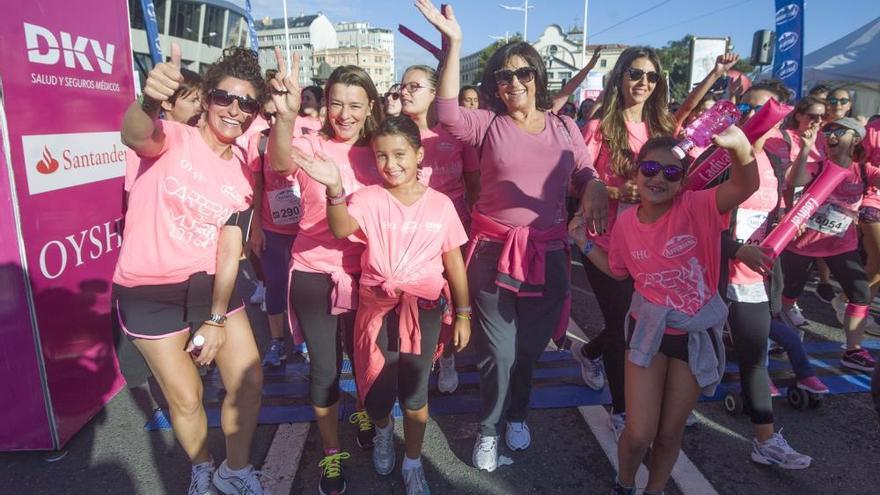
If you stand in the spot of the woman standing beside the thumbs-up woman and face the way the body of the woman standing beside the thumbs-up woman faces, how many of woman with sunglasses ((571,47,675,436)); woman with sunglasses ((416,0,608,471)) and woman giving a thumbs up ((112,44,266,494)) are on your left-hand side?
2

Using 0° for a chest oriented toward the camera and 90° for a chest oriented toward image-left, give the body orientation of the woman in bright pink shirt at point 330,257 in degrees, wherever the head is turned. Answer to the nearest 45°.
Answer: approximately 0°

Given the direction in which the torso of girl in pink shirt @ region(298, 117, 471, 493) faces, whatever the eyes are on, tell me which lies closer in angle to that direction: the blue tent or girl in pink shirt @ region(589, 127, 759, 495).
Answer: the girl in pink shirt

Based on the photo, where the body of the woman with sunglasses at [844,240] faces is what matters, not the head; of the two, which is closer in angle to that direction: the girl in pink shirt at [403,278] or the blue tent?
the girl in pink shirt

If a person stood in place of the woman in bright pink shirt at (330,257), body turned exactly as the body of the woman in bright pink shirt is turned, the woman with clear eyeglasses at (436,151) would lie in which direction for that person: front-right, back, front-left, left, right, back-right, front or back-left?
back-left

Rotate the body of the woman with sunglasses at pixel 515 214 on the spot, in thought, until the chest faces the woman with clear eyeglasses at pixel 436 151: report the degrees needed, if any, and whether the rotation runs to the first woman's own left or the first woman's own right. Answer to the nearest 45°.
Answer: approximately 135° to the first woman's own right

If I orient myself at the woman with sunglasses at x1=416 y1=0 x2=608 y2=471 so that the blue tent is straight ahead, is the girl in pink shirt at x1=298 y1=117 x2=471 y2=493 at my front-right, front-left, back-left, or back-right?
back-left

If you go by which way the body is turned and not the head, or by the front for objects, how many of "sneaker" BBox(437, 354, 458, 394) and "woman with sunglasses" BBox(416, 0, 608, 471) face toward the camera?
2

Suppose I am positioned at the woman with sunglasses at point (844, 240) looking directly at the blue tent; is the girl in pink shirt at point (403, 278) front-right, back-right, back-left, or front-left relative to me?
back-left
